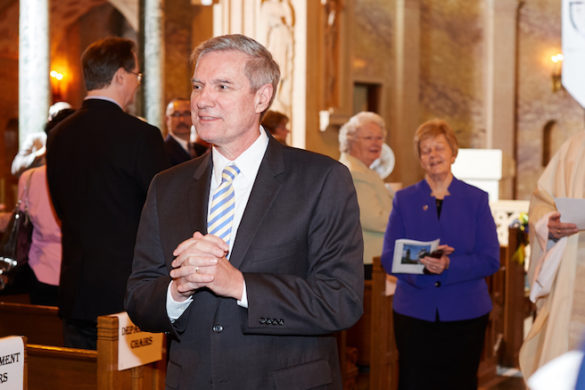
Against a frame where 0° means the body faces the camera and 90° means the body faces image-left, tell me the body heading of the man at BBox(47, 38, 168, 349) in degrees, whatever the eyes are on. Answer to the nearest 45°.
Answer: approximately 225°

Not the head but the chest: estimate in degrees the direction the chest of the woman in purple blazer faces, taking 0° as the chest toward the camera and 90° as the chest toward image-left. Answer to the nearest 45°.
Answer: approximately 0°

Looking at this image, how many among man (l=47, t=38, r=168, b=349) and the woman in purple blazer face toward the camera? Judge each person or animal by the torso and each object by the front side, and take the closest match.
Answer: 1

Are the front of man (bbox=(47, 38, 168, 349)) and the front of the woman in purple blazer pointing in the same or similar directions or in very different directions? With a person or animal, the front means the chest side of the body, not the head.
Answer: very different directions

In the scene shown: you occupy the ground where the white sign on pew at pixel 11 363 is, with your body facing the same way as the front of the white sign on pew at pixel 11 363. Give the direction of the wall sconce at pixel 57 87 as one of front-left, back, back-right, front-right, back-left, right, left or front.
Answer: back-left

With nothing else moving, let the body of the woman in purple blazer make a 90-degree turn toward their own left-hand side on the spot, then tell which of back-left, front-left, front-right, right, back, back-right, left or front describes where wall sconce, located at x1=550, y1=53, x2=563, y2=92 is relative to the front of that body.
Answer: left
